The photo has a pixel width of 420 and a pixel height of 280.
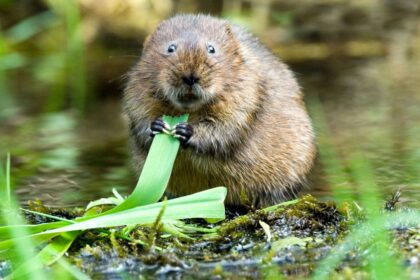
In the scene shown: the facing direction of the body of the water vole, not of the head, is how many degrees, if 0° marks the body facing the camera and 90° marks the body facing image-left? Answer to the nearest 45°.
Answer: approximately 45°

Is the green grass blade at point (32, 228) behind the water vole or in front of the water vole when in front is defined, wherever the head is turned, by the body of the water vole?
in front
